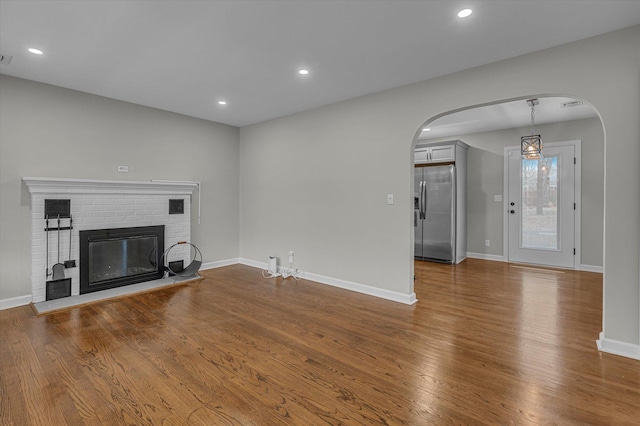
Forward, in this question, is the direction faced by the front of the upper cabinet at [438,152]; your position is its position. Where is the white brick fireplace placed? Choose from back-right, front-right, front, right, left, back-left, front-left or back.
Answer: front-right

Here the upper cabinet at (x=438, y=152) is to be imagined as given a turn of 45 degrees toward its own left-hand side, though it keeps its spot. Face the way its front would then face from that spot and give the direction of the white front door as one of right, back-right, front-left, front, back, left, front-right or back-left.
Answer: front-left

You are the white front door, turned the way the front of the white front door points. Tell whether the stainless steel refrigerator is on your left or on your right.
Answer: on your right

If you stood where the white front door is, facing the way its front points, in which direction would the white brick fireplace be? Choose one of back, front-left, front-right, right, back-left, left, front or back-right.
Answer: front-right

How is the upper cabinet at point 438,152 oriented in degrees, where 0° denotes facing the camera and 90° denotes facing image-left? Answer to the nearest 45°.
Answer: approximately 0°

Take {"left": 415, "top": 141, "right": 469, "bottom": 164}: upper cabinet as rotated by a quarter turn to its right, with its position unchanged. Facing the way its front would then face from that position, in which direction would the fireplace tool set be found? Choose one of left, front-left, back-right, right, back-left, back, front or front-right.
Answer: front-left

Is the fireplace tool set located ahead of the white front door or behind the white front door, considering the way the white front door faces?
ahead

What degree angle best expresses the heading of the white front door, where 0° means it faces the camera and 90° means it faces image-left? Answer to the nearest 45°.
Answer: approximately 0°
